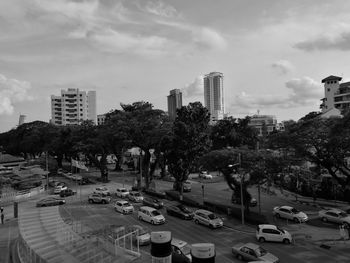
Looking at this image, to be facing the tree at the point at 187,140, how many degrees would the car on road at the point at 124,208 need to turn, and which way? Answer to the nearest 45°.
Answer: approximately 90° to its left

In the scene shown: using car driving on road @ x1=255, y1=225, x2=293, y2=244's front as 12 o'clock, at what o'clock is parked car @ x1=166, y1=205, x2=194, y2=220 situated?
parked car @ x1=166, y1=205, x2=194, y2=220 is roughly at 7 o'clock from car driving on road @ x1=255, y1=225, x2=293, y2=244.

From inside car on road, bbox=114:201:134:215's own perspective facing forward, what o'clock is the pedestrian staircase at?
The pedestrian staircase is roughly at 2 o'clock from the car on road.

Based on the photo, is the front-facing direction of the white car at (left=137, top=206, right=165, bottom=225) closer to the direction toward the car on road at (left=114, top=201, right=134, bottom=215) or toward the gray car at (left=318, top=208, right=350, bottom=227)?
the gray car

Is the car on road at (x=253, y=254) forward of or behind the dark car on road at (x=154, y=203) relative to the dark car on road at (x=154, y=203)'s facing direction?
forward

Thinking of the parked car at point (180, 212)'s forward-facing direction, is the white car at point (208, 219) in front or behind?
in front

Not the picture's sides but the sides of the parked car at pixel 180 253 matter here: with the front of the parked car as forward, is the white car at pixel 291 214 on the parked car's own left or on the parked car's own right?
on the parked car's own left

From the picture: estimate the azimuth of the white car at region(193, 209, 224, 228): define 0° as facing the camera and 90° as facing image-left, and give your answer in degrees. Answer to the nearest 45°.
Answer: approximately 315°

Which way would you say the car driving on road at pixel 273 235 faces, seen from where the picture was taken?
facing to the right of the viewer

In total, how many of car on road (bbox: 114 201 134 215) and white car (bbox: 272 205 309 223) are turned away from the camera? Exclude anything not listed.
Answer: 0
